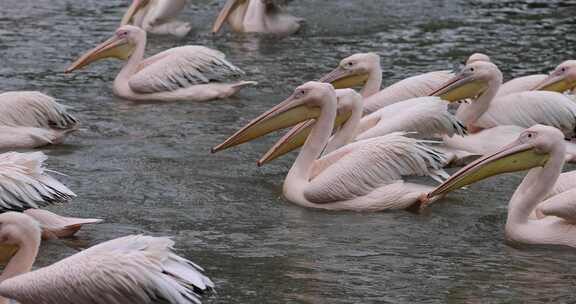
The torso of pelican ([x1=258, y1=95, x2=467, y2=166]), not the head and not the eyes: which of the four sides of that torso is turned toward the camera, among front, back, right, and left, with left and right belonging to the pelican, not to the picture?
left

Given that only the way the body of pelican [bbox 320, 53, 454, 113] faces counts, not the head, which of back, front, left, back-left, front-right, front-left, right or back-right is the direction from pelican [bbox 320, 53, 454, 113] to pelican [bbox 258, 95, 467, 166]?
left

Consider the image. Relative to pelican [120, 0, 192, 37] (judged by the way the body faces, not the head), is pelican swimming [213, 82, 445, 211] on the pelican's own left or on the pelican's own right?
on the pelican's own left

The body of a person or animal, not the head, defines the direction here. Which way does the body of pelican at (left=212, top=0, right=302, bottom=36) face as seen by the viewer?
to the viewer's left

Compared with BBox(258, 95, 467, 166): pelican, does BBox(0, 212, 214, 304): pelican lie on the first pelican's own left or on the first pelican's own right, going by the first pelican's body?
on the first pelican's own left

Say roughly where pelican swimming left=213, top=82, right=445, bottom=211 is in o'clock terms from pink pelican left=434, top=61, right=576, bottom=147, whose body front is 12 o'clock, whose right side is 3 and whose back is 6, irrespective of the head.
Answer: The pelican swimming is roughly at 10 o'clock from the pink pelican.

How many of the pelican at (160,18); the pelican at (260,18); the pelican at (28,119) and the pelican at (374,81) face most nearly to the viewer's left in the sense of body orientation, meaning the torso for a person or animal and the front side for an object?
4

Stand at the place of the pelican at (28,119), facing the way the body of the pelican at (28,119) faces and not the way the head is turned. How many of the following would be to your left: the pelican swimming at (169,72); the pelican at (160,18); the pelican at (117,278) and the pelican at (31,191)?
2

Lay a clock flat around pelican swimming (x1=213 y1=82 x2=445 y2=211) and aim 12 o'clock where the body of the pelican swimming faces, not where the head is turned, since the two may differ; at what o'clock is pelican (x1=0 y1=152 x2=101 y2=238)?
The pelican is roughly at 11 o'clock from the pelican swimming.

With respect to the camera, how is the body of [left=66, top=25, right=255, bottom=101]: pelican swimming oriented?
to the viewer's left

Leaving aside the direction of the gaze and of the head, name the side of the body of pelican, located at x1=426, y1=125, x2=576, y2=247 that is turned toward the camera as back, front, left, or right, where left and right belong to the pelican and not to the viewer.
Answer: left

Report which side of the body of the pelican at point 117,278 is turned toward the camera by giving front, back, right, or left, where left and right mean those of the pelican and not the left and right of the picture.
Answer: left

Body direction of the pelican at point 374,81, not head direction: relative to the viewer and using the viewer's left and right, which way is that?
facing to the left of the viewer

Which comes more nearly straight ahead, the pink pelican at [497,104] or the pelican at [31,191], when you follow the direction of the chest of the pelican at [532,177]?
the pelican

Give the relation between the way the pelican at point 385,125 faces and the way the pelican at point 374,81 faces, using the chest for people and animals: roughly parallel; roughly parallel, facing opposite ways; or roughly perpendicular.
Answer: roughly parallel
